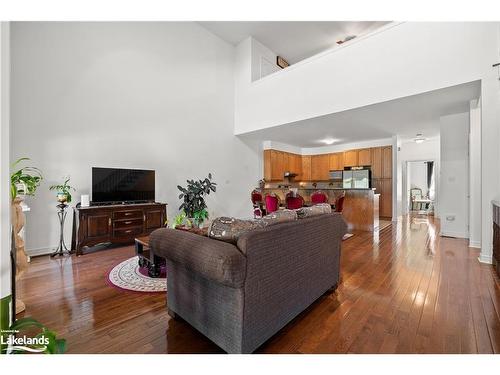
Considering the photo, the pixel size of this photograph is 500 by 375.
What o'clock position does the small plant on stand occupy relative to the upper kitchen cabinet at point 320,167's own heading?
The small plant on stand is roughly at 1 o'clock from the upper kitchen cabinet.

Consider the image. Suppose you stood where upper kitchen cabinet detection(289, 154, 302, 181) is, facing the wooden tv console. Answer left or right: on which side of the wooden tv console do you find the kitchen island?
left

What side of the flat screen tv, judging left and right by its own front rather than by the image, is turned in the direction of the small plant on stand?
right

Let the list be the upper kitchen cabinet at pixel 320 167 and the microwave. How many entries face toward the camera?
2

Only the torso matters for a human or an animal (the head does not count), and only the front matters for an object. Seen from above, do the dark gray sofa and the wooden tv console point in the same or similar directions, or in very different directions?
very different directions

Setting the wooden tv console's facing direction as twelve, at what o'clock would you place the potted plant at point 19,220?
The potted plant is roughly at 2 o'clock from the wooden tv console.

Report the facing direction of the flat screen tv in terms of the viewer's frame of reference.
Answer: facing the viewer and to the right of the viewer

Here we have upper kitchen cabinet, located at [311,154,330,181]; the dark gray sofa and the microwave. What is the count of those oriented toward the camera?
2

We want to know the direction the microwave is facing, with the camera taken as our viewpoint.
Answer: facing the viewer

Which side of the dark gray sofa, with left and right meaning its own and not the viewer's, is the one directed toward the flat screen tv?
front

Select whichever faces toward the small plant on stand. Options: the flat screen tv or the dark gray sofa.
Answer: the dark gray sofa

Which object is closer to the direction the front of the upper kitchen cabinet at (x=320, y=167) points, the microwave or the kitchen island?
the kitchen island

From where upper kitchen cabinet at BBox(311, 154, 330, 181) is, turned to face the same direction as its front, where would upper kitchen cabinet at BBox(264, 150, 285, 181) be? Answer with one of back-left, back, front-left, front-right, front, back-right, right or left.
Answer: front-right

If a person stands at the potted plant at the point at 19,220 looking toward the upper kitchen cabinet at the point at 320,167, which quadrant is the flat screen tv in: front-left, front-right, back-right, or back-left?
front-left

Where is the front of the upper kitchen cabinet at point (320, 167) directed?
toward the camera

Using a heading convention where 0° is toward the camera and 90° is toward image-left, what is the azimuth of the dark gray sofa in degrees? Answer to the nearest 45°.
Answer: approximately 135°
